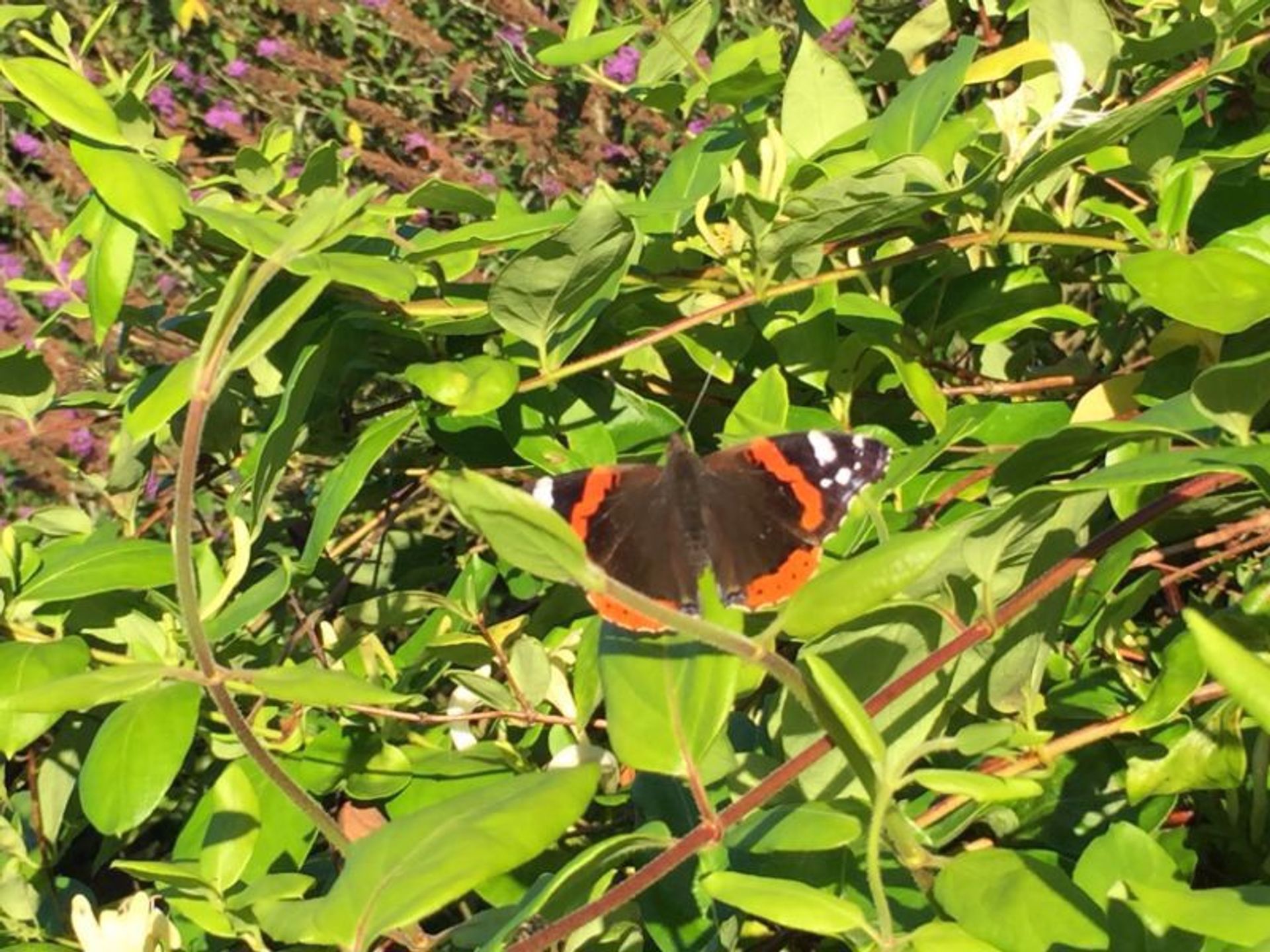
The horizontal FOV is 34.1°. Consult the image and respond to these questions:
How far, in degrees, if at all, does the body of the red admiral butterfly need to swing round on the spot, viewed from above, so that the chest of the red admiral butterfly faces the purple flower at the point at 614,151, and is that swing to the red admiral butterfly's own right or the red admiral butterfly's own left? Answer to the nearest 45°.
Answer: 0° — it already faces it

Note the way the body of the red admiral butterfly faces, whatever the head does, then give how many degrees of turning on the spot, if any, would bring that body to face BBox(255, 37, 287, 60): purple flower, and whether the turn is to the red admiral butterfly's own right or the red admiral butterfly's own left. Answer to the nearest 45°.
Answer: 0° — it already faces it

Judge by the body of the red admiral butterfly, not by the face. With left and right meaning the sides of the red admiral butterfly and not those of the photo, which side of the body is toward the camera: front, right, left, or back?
back

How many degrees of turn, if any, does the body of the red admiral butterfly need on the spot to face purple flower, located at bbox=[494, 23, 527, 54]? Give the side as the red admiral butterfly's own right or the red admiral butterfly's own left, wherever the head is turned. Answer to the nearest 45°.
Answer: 0° — it already faces it

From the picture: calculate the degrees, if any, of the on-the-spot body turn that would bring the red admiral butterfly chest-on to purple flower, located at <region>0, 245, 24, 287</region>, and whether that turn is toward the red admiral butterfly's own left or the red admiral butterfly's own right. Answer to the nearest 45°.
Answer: approximately 45° to the red admiral butterfly's own left
